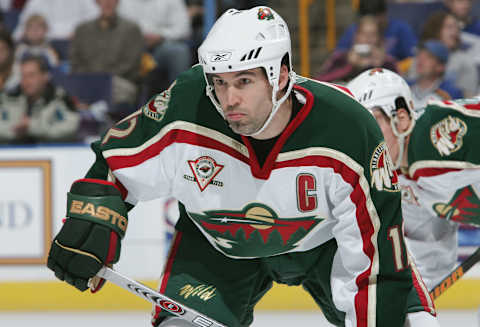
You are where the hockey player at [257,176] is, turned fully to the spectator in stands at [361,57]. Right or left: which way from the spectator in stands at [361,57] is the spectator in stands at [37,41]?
left

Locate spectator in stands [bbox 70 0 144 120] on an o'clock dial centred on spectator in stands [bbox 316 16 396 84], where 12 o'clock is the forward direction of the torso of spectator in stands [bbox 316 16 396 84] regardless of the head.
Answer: spectator in stands [bbox 70 0 144 120] is roughly at 3 o'clock from spectator in stands [bbox 316 16 396 84].

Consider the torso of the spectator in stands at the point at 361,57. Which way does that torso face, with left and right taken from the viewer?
facing the viewer

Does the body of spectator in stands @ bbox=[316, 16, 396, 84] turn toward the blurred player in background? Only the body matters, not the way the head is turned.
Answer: yes

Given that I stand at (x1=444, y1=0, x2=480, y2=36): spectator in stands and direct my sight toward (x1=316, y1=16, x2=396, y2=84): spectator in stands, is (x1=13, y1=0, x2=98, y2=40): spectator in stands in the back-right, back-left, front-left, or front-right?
front-right

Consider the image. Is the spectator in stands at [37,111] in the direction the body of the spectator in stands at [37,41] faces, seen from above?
yes

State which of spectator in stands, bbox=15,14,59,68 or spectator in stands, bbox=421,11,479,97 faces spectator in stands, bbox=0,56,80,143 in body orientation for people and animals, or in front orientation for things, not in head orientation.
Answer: spectator in stands, bbox=15,14,59,68

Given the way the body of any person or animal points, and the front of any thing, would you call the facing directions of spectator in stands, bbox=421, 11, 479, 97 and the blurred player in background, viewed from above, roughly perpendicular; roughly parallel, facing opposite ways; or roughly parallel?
roughly perpendicular

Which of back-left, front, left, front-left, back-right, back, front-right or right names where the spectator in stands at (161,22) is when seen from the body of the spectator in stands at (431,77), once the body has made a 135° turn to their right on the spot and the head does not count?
left

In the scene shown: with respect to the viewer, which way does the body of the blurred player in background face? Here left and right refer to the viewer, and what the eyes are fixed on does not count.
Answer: facing the viewer and to the left of the viewer

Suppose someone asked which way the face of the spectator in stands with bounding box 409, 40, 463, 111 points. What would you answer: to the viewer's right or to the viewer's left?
to the viewer's left

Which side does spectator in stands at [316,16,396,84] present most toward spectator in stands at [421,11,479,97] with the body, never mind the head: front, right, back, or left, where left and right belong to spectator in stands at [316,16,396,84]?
left

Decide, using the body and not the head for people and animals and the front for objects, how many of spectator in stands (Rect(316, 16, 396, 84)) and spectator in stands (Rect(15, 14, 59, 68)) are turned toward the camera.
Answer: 2

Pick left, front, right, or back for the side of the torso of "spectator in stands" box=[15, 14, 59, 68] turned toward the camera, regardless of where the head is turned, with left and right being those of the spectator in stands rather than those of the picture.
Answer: front

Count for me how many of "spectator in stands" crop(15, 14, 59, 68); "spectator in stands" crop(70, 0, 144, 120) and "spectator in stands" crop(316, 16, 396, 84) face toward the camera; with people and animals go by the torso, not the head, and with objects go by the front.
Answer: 3
